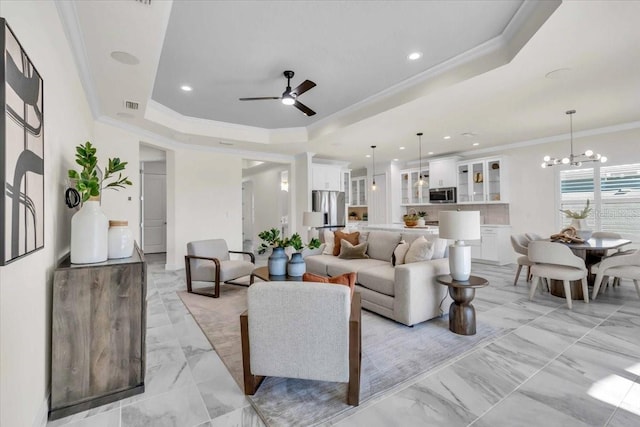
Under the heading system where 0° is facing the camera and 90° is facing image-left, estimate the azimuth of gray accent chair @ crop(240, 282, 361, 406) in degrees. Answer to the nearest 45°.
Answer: approximately 180°

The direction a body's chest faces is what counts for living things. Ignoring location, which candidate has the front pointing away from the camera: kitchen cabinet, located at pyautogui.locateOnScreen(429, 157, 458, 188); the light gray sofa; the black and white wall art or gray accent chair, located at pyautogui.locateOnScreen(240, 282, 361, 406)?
the gray accent chair

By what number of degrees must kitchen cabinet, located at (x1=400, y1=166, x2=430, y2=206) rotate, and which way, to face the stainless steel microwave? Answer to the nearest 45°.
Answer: approximately 90° to its left

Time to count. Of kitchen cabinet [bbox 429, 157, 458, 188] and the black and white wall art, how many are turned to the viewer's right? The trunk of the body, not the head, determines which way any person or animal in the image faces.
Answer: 1

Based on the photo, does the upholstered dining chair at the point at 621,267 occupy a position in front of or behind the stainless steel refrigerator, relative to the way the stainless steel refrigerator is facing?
in front

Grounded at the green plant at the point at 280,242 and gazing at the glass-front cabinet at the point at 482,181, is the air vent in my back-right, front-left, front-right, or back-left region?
back-left

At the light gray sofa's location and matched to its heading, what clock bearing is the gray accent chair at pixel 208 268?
The gray accent chair is roughly at 2 o'clock from the light gray sofa.

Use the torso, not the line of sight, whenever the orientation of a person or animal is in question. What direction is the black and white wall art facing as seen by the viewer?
to the viewer's right

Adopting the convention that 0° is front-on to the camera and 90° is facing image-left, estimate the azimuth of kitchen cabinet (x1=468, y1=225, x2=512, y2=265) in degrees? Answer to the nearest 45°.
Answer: approximately 45°

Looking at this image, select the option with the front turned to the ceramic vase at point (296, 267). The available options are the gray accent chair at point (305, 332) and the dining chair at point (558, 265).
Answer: the gray accent chair

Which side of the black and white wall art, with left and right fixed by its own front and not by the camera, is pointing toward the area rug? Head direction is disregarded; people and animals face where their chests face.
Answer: front

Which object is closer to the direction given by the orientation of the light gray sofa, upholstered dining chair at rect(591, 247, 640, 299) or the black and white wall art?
the black and white wall art

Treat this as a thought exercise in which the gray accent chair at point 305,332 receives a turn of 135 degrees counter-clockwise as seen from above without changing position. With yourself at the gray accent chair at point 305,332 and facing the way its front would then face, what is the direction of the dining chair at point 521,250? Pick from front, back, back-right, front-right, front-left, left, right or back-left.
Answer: back

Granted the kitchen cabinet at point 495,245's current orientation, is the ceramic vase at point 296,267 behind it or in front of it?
in front

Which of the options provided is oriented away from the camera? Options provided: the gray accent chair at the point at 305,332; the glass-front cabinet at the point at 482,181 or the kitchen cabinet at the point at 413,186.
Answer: the gray accent chair

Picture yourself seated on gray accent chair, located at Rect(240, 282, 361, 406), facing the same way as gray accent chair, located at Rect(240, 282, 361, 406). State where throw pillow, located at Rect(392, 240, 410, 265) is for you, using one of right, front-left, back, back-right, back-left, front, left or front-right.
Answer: front-right
